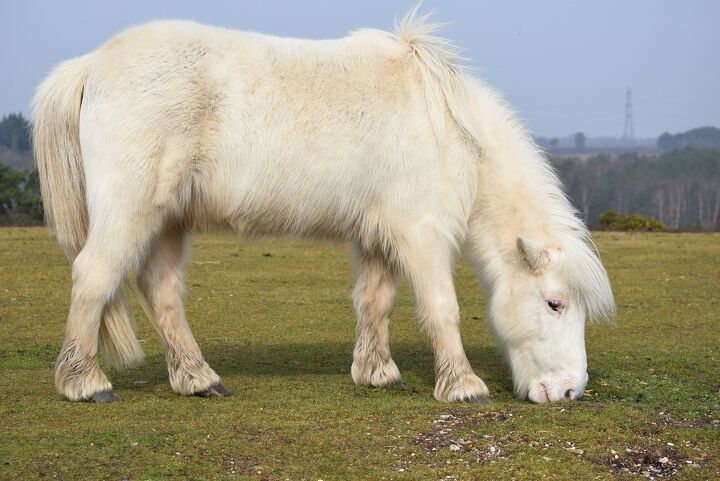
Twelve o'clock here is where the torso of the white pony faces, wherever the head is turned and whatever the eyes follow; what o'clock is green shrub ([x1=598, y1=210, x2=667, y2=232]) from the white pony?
The green shrub is roughly at 10 o'clock from the white pony.

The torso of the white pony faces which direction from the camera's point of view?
to the viewer's right
